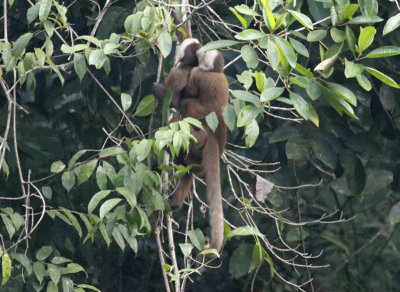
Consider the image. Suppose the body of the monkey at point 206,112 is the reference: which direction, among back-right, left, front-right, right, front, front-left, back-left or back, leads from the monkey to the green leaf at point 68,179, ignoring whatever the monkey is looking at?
left

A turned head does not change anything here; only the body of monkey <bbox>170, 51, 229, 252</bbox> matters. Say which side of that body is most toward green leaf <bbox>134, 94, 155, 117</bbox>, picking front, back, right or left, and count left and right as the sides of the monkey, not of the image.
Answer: left

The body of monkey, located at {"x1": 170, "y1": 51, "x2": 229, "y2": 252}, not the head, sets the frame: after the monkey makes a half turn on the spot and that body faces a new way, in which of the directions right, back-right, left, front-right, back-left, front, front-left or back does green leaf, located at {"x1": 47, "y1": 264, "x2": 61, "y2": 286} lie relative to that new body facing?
right

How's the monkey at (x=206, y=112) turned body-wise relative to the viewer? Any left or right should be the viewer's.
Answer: facing away from the viewer and to the left of the viewer

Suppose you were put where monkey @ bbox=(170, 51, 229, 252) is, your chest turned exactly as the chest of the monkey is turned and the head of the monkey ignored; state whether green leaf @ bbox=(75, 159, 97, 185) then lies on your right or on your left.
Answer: on your left

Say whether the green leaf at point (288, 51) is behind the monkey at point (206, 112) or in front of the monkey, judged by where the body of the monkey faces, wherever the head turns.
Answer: behind

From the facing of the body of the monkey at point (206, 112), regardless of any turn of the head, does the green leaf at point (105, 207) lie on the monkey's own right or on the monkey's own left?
on the monkey's own left
